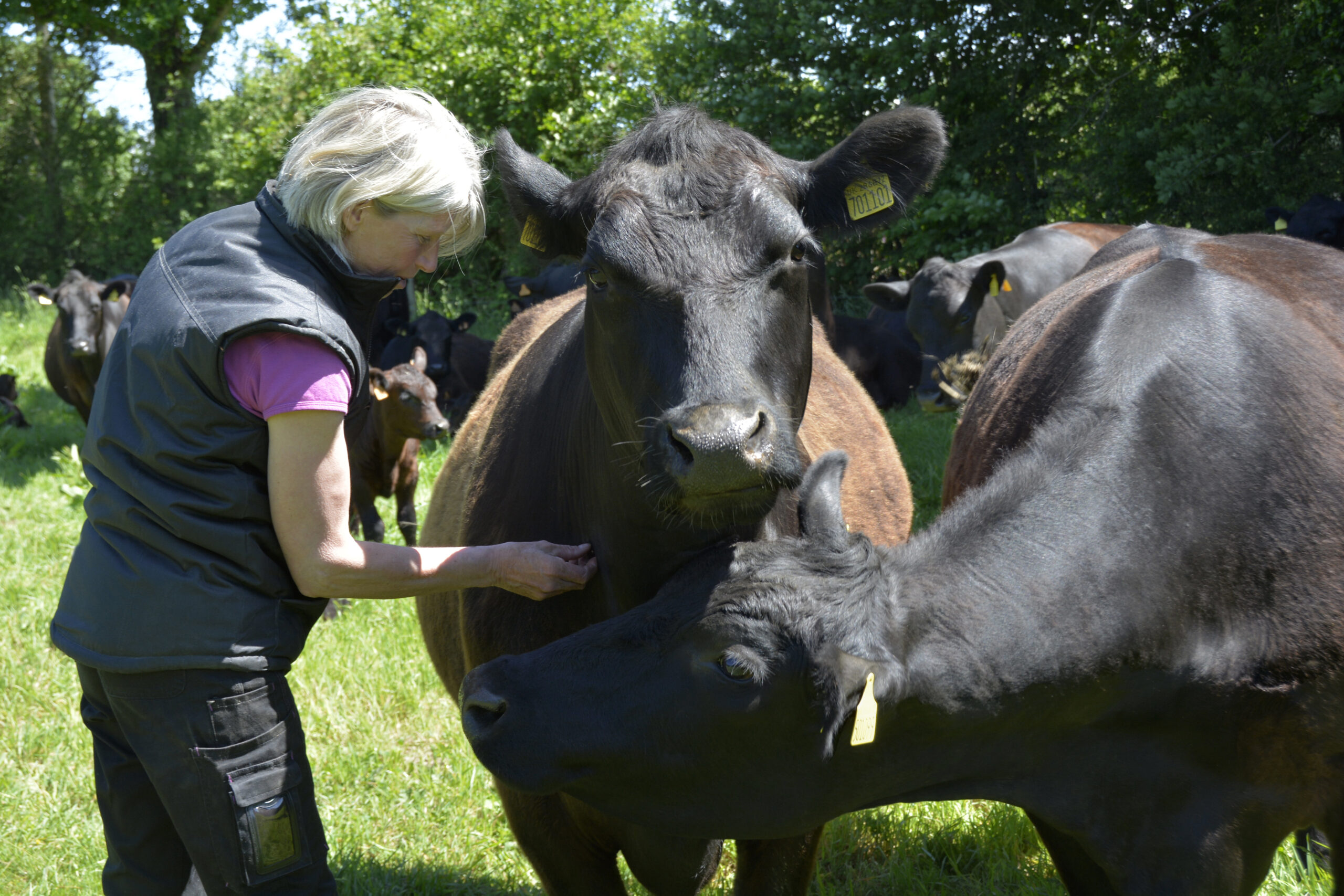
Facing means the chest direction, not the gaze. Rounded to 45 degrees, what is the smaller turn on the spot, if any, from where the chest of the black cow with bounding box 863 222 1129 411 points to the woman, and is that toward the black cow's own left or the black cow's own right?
approximately 45° to the black cow's own left

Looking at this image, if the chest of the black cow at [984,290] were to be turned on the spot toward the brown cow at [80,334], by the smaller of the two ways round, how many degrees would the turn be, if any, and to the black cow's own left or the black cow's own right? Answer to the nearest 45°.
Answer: approximately 45° to the black cow's own right

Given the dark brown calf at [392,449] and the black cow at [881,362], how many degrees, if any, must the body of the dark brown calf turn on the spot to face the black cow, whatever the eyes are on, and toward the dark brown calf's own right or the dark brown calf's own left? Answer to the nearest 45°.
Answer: approximately 90° to the dark brown calf's own left

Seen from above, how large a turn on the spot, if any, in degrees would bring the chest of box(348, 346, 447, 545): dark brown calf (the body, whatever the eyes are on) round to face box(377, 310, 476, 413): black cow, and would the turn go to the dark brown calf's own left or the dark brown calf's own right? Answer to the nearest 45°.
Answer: approximately 135° to the dark brown calf's own left

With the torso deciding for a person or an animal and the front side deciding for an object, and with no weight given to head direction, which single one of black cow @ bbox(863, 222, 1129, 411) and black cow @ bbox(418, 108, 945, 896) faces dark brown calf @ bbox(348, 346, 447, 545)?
black cow @ bbox(863, 222, 1129, 411)

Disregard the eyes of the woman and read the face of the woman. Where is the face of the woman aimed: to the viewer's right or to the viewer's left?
to the viewer's right

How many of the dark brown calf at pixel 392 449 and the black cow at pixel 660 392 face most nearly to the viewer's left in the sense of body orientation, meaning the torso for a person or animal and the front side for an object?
0

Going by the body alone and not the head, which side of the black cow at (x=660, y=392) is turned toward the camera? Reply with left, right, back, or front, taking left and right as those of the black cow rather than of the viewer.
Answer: front

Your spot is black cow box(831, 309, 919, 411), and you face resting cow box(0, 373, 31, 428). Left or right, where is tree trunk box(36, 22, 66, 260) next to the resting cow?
right

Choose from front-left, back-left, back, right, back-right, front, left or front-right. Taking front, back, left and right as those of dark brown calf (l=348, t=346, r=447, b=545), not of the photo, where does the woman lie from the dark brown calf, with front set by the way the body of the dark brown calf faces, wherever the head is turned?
front-right

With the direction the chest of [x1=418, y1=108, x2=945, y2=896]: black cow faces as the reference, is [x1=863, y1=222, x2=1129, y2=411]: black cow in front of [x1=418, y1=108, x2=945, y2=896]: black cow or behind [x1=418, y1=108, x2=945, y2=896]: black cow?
behind

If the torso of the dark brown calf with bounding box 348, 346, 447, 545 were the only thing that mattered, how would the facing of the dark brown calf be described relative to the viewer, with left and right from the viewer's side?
facing the viewer and to the right of the viewer

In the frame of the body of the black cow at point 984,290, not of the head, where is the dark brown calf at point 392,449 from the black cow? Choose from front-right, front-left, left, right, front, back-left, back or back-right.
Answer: front

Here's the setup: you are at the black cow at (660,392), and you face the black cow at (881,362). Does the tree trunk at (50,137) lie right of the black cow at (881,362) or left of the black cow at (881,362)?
left

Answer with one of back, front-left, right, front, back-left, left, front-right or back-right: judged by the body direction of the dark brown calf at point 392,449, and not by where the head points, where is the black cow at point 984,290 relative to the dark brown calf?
front-left

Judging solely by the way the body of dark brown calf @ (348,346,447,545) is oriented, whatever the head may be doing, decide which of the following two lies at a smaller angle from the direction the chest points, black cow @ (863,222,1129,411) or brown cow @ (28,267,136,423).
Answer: the black cow

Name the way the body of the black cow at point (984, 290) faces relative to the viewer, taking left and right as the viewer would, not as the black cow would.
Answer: facing the viewer and to the left of the viewer
